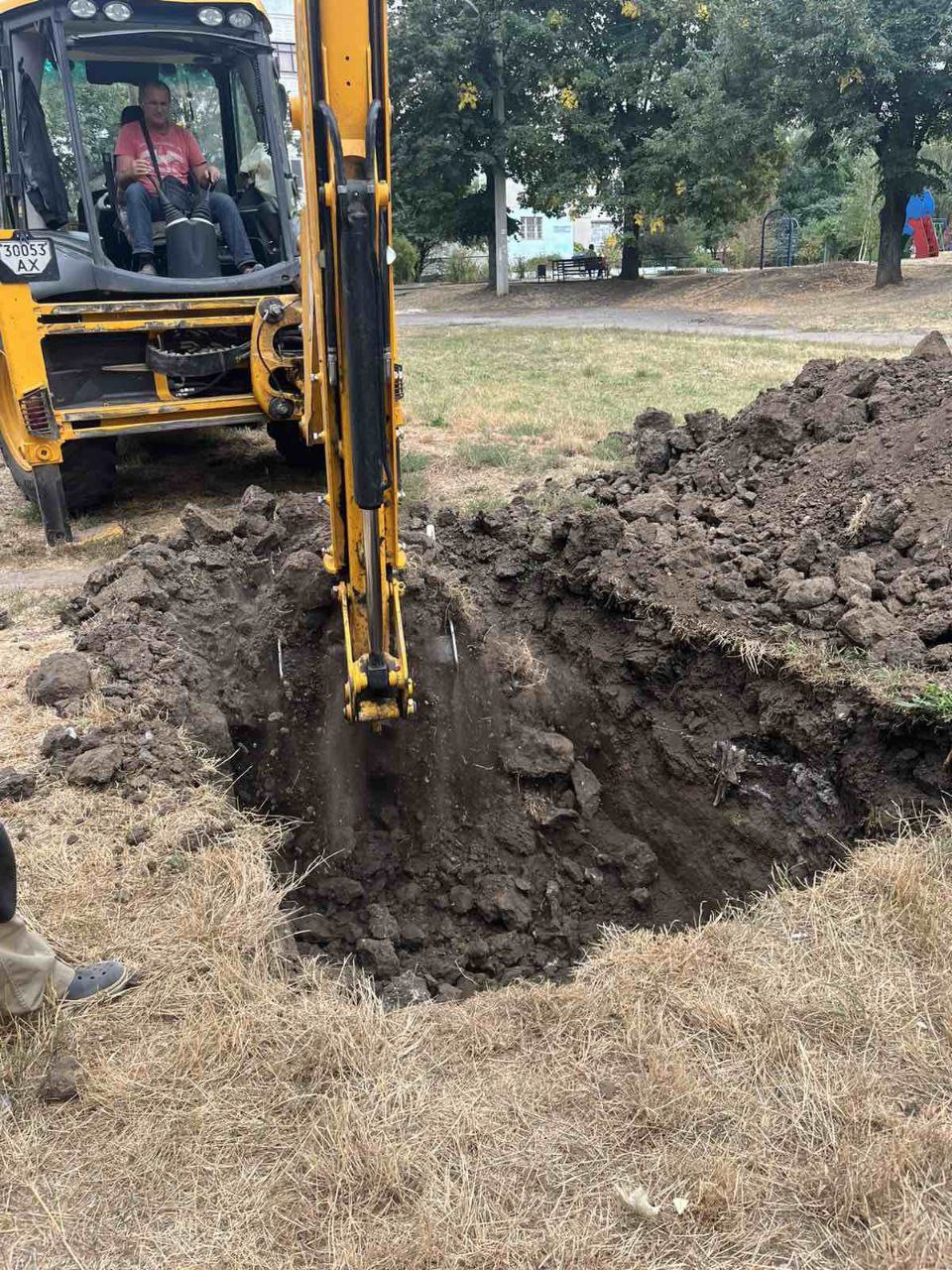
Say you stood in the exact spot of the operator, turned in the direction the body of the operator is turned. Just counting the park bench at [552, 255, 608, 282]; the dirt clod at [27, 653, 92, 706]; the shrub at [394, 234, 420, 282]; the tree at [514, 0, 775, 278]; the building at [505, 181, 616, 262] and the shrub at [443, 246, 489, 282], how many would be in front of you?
1

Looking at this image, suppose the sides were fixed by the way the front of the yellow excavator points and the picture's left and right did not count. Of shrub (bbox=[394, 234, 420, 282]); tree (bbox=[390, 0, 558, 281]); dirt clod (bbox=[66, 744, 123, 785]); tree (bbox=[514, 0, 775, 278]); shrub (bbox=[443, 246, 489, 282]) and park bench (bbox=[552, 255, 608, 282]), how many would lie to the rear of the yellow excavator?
1

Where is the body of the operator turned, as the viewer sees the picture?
toward the camera

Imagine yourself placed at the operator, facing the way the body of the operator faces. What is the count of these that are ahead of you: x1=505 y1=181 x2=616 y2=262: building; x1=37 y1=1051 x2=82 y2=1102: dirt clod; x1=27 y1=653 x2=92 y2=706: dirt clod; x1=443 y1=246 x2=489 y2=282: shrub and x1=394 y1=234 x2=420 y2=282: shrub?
2

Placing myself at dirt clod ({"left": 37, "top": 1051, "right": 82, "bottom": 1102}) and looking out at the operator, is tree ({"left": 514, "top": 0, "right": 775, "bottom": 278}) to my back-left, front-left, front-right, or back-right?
front-right

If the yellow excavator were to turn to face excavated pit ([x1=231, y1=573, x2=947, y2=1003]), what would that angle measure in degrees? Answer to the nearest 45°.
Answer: approximately 135° to its right

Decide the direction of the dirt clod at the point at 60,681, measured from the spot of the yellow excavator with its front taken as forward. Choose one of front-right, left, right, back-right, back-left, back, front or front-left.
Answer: back

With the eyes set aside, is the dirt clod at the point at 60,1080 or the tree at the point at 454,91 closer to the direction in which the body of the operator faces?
the dirt clod

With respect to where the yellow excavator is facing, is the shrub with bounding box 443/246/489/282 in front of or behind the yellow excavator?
in front

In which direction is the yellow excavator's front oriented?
away from the camera

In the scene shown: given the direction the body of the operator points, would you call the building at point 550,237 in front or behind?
behind

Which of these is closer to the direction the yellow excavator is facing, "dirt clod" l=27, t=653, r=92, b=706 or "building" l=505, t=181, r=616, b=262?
the building

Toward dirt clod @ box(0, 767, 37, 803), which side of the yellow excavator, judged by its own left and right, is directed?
back

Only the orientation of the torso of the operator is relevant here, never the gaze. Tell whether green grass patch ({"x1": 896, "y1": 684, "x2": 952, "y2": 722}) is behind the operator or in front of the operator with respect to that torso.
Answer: in front

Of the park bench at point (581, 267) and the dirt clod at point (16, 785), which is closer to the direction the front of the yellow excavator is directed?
the park bench

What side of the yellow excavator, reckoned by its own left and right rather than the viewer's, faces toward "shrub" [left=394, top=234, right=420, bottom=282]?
front

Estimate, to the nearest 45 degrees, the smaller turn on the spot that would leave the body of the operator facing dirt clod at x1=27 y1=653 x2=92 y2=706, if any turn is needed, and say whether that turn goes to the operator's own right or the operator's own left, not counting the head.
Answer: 0° — they already face it

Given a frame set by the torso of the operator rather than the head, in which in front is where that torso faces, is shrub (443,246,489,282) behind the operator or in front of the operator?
behind

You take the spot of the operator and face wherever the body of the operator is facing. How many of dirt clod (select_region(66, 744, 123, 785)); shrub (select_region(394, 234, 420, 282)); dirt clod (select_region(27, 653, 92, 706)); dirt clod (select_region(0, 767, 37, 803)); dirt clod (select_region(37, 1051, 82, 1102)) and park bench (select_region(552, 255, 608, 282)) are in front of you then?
4
